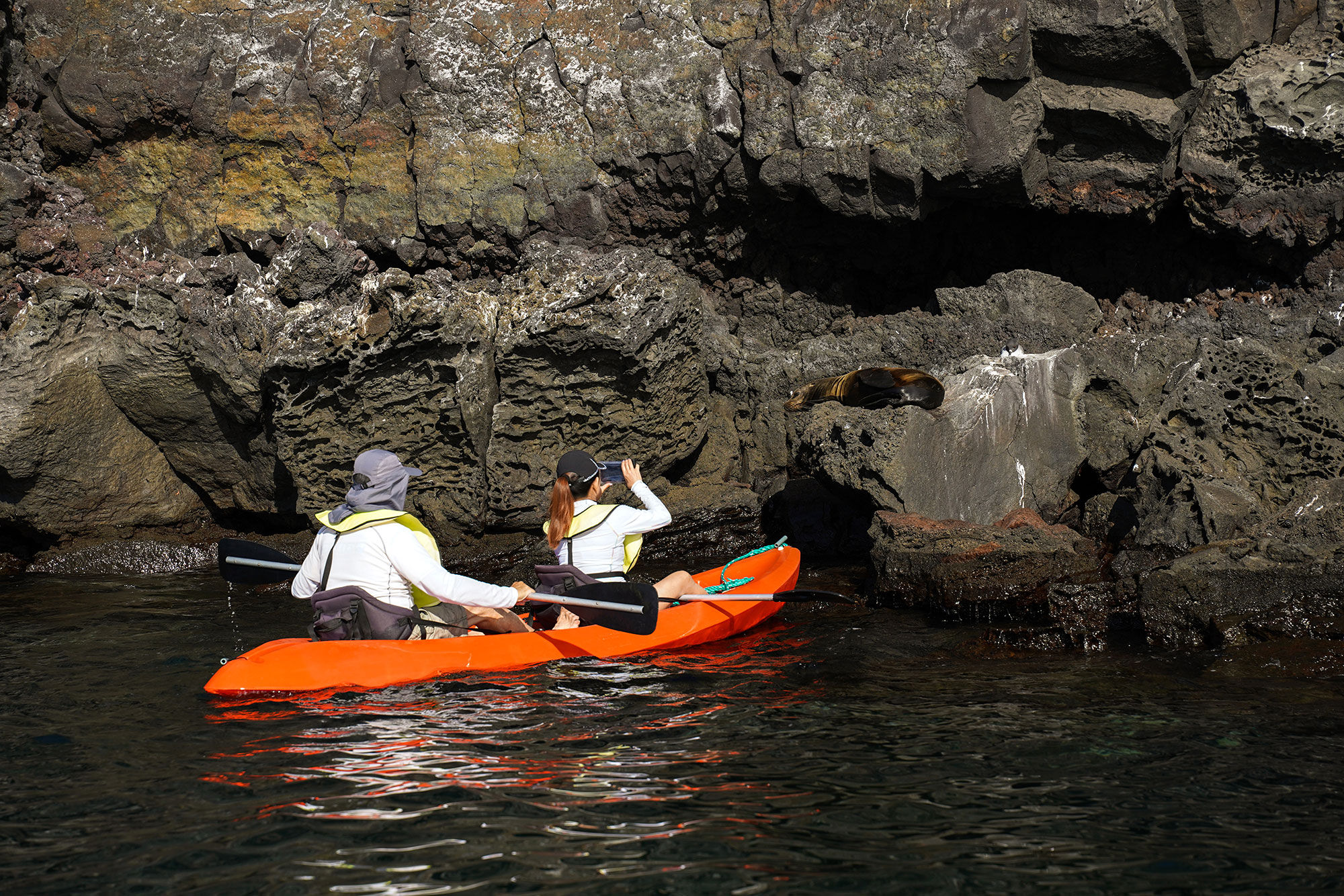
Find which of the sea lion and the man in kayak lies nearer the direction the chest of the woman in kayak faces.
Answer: the sea lion

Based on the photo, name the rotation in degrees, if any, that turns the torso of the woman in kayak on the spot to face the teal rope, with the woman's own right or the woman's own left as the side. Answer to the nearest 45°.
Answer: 0° — they already face it

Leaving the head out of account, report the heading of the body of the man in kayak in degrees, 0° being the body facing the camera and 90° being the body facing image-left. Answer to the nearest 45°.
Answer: approximately 225°

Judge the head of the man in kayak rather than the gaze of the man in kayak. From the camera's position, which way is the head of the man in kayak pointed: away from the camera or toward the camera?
away from the camera

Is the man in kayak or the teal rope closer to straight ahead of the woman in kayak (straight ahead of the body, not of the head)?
the teal rope

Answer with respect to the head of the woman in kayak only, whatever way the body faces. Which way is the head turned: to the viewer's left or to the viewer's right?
to the viewer's right

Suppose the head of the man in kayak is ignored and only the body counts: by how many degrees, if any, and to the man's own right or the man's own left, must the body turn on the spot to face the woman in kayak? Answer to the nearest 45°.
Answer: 0° — they already face them

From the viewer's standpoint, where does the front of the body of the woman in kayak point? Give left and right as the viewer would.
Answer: facing away from the viewer and to the right of the viewer

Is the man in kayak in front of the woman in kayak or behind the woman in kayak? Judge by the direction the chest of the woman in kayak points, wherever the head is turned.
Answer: behind
